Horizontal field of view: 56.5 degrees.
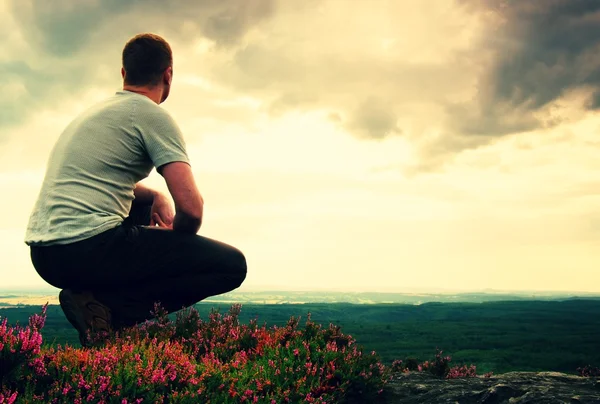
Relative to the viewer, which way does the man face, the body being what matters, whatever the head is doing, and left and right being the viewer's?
facing away from the viewer and to the right of the viewer

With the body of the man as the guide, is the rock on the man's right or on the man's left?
on the man's right

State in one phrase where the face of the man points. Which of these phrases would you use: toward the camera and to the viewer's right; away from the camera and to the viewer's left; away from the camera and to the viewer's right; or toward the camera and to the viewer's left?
away from the camera and to the viewer's right
